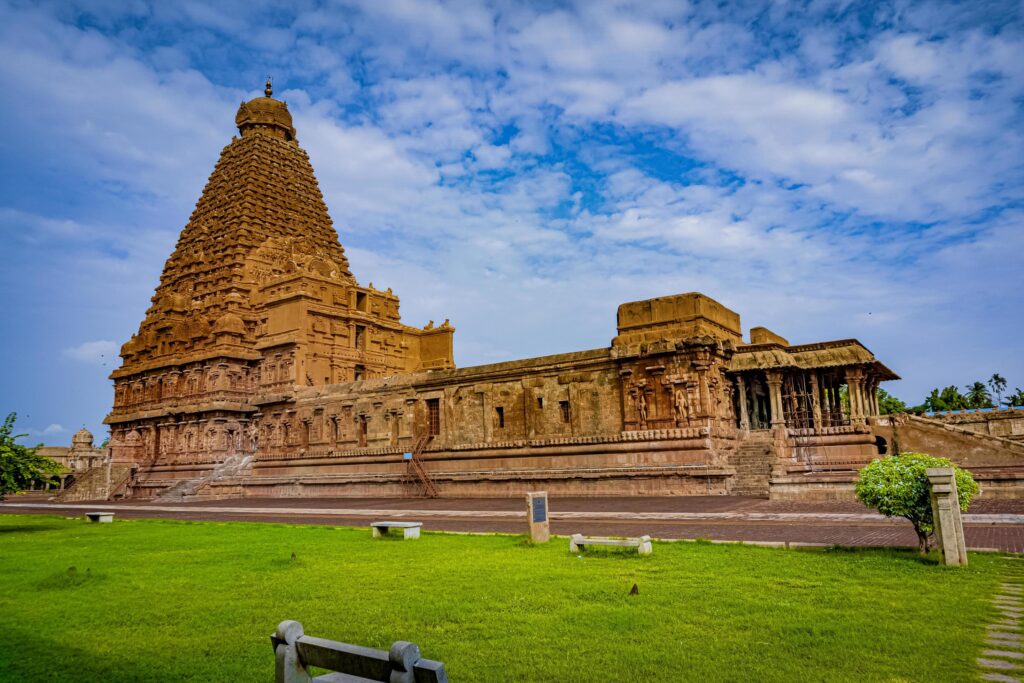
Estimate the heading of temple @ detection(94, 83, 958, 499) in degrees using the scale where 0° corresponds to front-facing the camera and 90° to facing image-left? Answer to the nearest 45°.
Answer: approximately 315°

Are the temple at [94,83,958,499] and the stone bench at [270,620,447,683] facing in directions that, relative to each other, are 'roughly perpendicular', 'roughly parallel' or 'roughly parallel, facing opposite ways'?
roughly perpendicular

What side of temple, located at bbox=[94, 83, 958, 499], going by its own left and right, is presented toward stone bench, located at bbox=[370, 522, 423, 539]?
right

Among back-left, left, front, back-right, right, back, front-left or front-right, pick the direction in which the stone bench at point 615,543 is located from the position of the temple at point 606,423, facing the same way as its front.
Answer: front-right

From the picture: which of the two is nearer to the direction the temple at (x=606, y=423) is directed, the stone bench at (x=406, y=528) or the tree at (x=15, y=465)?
the stone bench

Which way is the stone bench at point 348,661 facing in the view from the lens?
facing away from the viewer and to the right of the viewer

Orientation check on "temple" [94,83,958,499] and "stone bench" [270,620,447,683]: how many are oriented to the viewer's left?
0

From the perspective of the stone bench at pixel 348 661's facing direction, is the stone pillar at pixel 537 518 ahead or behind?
ahead

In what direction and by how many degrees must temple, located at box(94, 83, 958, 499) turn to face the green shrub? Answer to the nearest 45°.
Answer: approximately 45° to its right
